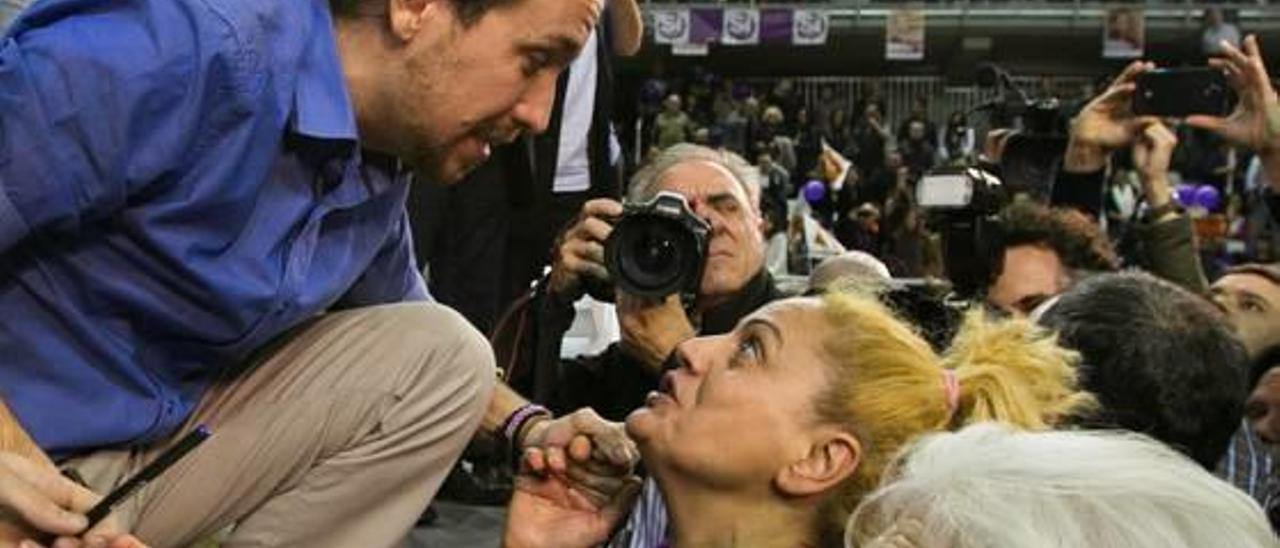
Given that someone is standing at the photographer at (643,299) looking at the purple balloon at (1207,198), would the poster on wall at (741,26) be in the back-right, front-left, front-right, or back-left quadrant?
front-left

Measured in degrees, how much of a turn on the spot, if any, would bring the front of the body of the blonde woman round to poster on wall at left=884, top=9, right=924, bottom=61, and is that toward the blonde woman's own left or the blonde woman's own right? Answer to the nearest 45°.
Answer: approximately 90° to the blonde woman's own right

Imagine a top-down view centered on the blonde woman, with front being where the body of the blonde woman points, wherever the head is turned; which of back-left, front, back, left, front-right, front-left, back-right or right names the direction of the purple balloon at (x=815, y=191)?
right

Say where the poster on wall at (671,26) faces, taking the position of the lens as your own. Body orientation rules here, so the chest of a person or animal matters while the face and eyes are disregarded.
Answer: facing the viewer

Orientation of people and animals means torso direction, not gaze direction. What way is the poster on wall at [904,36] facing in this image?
toward the camera

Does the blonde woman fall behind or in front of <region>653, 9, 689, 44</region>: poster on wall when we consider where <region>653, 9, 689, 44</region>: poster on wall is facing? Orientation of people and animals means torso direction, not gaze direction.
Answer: in front

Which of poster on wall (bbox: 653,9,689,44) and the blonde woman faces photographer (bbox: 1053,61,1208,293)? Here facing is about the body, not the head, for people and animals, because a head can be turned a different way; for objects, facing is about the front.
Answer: the poster on wall

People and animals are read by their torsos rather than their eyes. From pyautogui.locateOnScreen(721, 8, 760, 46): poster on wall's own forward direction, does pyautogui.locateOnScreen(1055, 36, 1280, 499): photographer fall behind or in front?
in front

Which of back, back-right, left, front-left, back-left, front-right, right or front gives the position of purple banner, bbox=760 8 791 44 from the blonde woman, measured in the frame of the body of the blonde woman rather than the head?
right

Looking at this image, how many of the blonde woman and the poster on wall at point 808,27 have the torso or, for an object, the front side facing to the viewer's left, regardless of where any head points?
1

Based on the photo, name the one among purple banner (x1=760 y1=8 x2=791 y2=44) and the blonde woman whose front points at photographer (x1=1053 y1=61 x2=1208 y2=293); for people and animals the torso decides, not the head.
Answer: the purple banner

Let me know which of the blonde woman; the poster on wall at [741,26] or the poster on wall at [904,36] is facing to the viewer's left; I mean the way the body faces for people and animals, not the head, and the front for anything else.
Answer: the blonde woman

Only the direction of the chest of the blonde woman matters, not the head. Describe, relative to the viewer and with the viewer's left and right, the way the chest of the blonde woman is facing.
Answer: facing to the left of the viewer

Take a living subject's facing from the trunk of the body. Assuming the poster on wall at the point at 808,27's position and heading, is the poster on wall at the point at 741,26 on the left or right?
on its right

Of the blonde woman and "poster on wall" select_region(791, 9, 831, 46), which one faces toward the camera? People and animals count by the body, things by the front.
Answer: the poster on wall

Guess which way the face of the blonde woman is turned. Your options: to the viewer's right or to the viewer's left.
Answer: to the viewer's left

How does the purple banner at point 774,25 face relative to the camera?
toward the camera

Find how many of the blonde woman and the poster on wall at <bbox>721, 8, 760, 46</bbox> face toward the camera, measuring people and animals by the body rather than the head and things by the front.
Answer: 1
